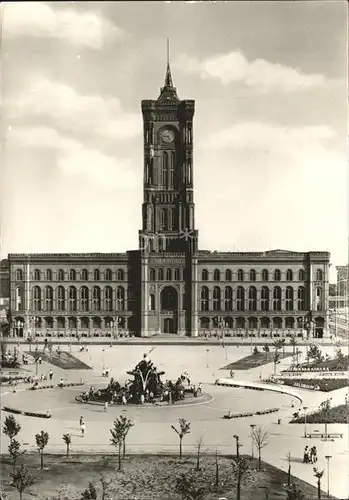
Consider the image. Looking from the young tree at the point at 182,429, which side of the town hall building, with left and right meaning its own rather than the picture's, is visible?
front

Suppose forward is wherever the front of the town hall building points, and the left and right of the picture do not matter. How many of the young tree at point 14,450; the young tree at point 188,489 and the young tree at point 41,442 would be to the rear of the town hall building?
0

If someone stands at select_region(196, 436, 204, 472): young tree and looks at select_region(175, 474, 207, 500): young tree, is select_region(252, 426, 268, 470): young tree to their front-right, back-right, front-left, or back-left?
back-left

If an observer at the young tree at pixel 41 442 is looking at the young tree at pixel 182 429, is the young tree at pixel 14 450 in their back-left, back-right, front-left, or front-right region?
back-right

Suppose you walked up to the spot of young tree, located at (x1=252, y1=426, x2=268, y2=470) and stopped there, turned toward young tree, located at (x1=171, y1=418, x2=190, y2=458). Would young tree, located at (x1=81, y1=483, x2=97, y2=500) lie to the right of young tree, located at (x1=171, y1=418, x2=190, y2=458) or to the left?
left

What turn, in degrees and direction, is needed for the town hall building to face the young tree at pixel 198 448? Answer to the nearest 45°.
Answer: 0° — it already faces it

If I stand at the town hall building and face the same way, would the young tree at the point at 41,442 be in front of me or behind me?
in front

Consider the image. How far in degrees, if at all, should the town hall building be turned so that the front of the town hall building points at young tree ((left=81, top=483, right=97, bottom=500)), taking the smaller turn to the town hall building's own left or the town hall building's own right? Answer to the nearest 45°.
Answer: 0° — it already faces it

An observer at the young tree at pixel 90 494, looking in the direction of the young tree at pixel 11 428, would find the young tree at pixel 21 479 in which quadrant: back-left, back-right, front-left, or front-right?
front-left

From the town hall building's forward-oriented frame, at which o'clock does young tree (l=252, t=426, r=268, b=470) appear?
The young tree is roughly at 11 o'clock from the town hall building.

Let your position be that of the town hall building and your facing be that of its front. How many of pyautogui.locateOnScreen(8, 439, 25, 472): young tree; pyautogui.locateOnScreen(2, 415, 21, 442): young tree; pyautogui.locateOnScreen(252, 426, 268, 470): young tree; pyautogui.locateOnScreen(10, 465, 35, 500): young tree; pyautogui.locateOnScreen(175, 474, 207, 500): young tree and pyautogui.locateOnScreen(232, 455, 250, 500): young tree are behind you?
0

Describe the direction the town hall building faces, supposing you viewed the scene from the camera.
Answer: facing the viewer

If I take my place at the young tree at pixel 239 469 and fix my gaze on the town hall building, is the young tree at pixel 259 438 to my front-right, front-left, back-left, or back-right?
front-right
